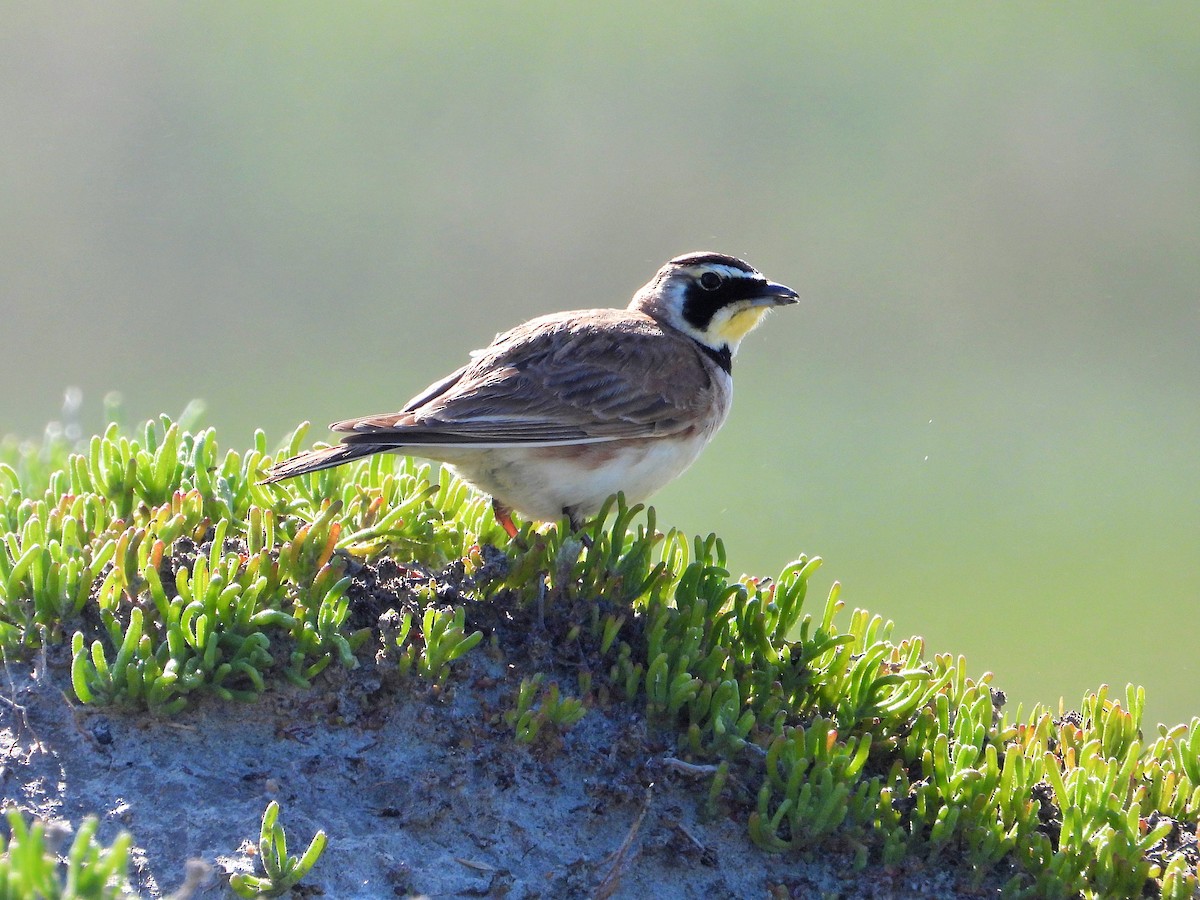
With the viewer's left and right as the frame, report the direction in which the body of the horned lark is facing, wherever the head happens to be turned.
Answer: facing to the right of the viewer
